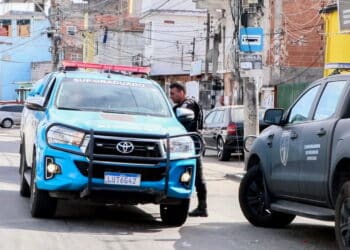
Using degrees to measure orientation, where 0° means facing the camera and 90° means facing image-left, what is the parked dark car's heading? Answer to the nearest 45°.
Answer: approximately 135°

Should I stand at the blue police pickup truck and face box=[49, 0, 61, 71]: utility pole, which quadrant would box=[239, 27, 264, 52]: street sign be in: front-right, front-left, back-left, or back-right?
front-right

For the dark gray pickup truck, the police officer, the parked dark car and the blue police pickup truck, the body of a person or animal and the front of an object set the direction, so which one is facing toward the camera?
the blue police pickup truck

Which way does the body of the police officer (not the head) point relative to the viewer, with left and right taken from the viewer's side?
facing to the left of the viewer

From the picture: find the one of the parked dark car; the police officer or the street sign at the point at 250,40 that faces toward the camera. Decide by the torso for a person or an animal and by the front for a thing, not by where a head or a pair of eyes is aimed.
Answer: the street sign

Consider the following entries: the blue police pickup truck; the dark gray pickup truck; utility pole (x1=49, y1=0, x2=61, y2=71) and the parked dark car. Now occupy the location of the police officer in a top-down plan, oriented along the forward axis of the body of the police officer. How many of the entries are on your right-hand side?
2

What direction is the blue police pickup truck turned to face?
toward the camera

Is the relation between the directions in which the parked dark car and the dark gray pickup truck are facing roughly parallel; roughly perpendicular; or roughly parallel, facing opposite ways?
roughly parallel

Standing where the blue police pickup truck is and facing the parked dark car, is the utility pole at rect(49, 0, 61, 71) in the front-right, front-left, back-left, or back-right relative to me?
front-left

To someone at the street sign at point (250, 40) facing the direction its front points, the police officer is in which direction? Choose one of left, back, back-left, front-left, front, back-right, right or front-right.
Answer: front

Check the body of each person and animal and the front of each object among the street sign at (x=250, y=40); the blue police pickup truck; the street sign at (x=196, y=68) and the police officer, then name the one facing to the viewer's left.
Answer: the police officer

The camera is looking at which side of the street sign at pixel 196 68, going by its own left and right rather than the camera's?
front

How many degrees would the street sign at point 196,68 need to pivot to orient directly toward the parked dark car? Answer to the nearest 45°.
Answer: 0° — it already faces it

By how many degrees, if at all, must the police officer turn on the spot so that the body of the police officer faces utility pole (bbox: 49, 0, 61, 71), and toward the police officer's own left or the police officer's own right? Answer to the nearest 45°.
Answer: approximately 90° to the police officer's own right
